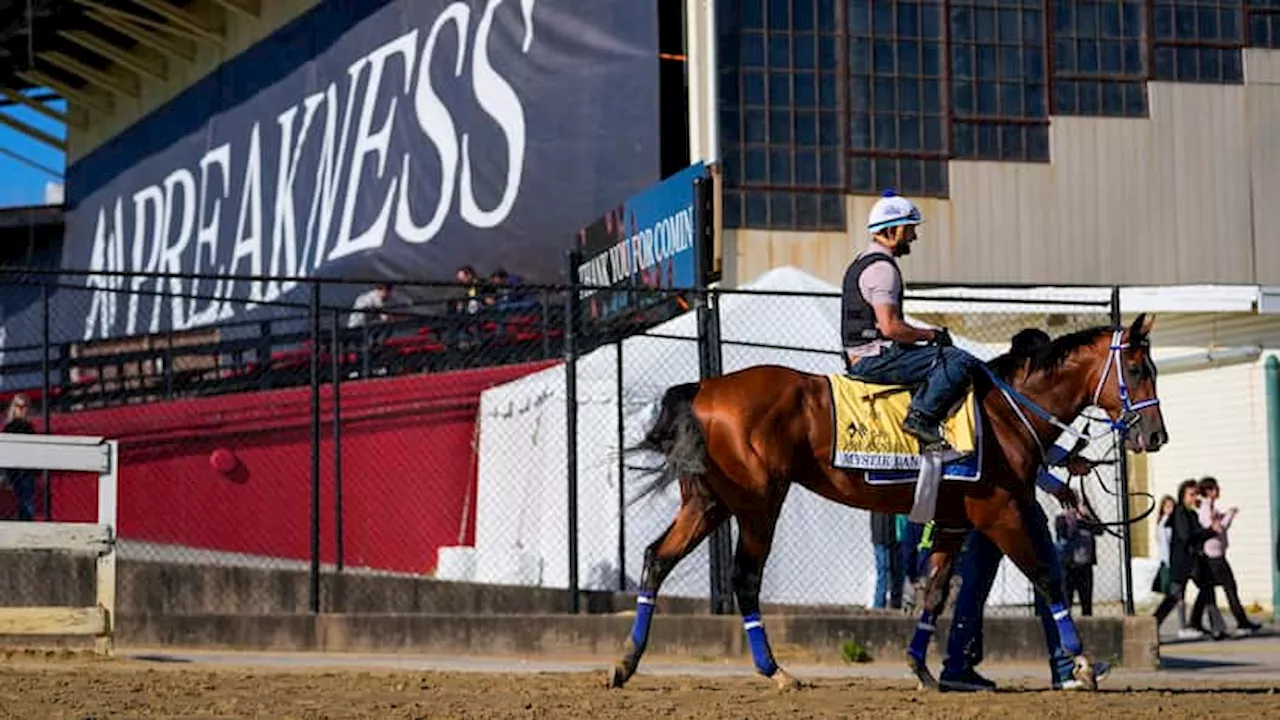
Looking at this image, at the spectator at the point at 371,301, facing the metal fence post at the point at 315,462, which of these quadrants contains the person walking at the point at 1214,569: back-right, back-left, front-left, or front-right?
front-left

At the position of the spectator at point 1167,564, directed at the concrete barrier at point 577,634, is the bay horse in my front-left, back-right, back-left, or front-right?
front-left

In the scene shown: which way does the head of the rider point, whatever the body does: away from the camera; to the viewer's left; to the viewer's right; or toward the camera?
to the viewer's right

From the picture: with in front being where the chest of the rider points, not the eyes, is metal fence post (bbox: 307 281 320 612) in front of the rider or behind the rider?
behind

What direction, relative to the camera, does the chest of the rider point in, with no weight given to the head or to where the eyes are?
to the viewer's right

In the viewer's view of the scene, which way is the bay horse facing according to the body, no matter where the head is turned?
to the viewer's right
